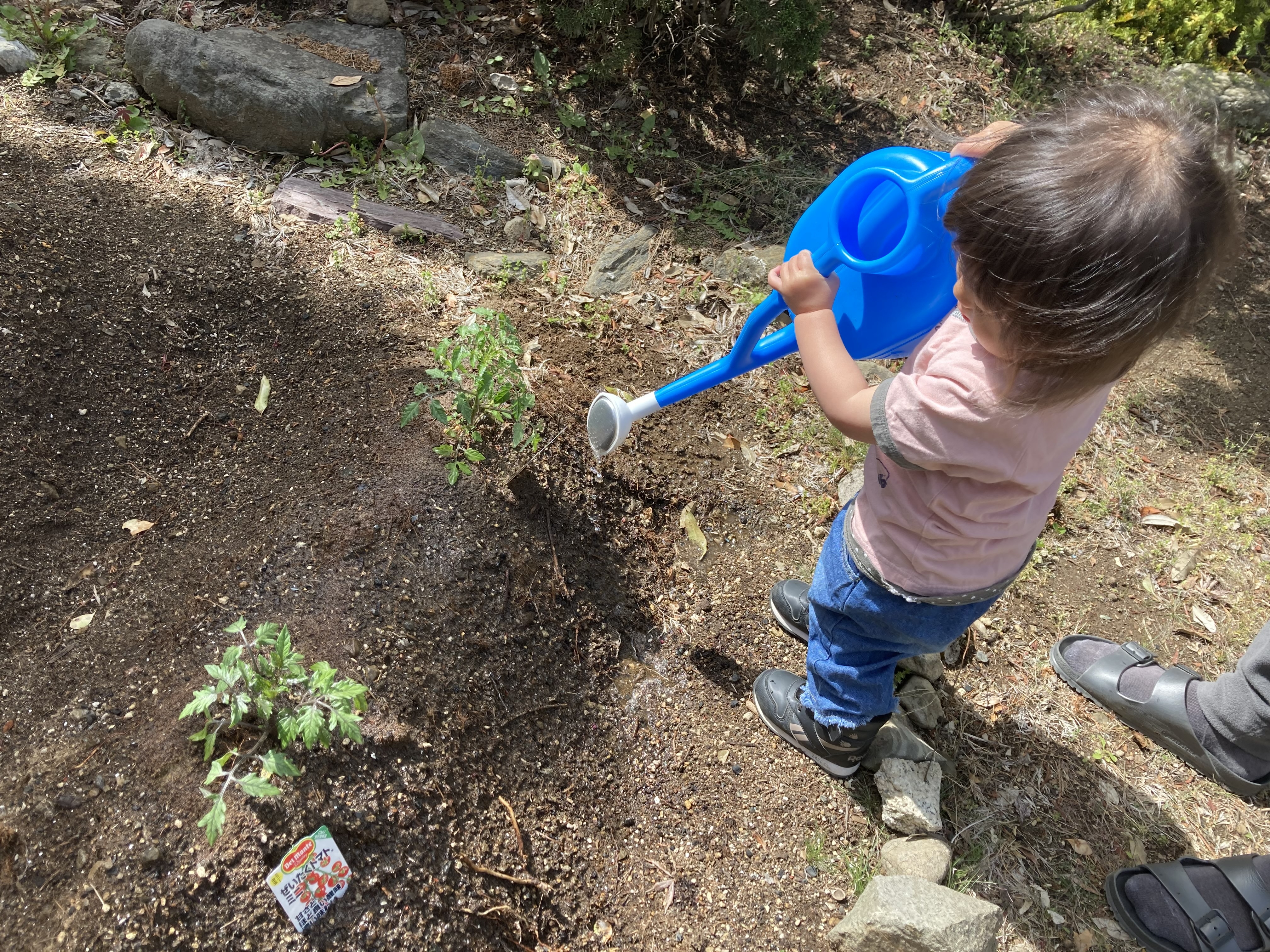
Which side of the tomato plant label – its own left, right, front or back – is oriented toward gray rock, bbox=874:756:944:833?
left

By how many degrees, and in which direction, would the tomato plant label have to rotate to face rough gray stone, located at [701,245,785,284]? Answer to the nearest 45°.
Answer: approximately 135° to its left

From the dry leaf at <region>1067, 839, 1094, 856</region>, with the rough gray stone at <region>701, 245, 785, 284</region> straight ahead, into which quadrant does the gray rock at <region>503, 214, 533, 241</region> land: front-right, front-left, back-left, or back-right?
front-left

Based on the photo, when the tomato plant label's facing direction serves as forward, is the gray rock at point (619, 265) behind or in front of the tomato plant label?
behind

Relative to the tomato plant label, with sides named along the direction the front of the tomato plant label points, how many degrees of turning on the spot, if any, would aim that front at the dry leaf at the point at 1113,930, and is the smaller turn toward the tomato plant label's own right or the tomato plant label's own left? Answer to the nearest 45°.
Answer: approximately 90° to the tomato plant label's own left

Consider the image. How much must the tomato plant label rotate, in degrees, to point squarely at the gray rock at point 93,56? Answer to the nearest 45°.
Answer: approximately 180°

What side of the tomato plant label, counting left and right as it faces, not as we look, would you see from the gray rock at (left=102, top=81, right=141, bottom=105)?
back

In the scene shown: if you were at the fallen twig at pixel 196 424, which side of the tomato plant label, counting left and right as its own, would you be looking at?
back

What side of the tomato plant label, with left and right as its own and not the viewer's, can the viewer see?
front

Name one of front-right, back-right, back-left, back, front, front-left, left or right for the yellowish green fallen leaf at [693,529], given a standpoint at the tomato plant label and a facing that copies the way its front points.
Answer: back-left

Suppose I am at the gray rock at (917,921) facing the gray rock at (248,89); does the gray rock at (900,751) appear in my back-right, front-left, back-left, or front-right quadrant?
front-right
